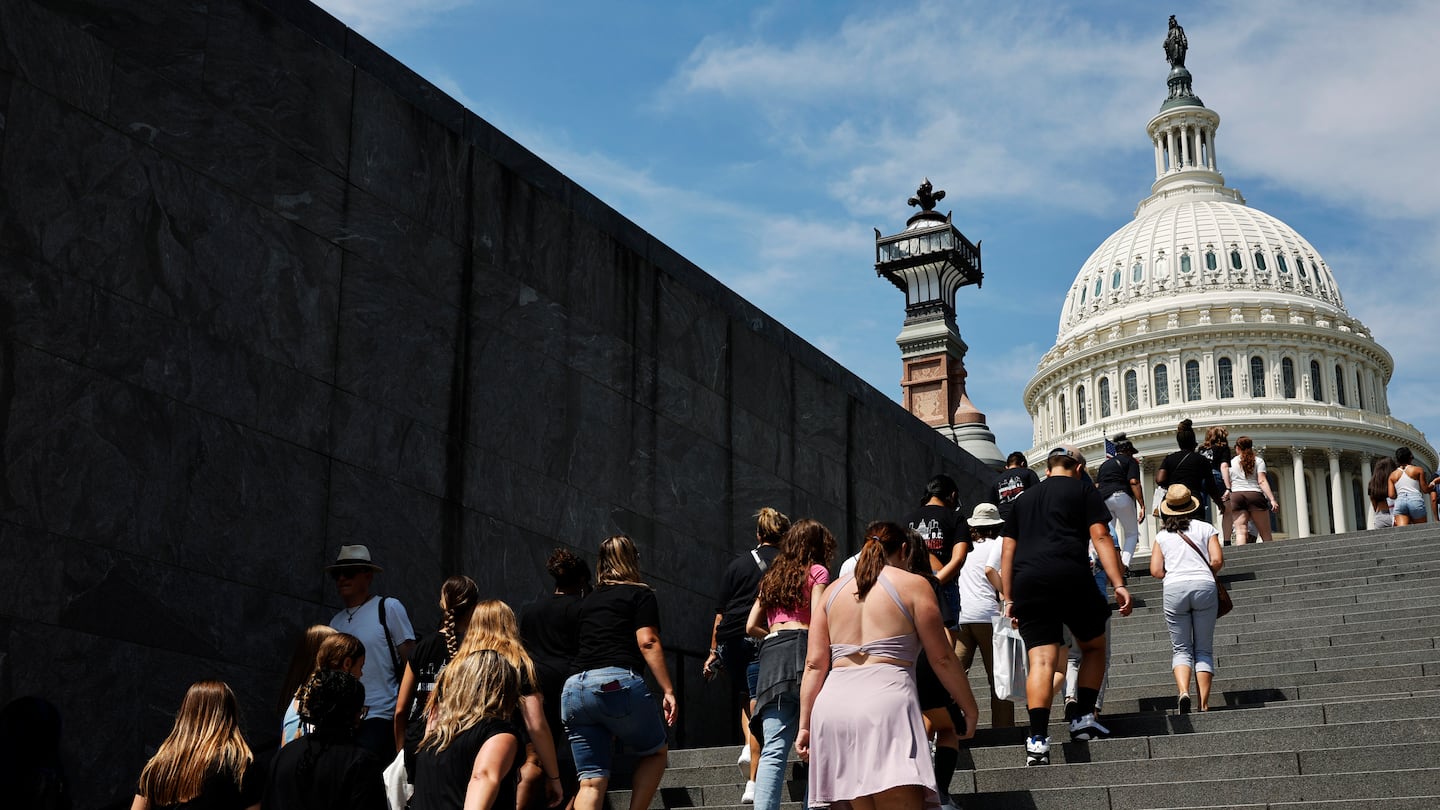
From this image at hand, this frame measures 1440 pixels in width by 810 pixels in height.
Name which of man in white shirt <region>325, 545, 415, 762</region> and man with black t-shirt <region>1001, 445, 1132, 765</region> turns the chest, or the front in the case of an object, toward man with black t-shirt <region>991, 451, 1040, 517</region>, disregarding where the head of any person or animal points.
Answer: man with black t-shirt <region>1001, 445, 1132, 765</region>

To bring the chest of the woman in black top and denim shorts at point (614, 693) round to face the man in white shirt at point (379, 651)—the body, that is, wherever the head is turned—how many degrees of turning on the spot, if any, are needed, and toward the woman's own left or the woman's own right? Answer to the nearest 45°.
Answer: approximately 135° to the woman's own left

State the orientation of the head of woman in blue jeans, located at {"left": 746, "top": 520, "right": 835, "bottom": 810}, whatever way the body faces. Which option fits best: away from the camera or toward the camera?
away from the camera

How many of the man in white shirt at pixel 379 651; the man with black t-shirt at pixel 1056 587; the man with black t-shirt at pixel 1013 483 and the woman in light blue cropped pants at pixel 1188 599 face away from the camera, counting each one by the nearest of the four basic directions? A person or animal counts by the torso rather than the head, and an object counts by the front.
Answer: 3

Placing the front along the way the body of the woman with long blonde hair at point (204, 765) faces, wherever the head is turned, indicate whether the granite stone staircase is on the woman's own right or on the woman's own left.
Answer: on the woman's own right

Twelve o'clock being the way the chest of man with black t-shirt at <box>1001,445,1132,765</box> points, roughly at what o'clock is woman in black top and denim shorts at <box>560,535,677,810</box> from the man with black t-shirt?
The woman in black top and denim shorts is roughly at 8 o'clock from the man with black t-shirt.

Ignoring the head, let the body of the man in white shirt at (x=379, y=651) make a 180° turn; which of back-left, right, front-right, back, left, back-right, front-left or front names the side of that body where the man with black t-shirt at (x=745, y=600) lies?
front-right

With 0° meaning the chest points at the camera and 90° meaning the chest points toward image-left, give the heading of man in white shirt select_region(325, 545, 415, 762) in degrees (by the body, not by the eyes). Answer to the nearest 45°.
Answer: approximately 45°

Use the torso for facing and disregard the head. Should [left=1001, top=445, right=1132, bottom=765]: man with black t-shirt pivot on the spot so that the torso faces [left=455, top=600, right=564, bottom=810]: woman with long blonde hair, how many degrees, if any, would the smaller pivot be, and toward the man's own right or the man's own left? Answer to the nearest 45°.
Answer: approximately 135° to the man's own left

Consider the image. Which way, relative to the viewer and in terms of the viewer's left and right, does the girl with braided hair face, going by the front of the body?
facing away from the viewer and to the right of the viewer

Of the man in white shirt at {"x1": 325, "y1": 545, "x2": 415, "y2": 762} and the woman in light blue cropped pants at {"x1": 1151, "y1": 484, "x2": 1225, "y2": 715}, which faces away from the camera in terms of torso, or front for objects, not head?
the woman in light blue cropped pants

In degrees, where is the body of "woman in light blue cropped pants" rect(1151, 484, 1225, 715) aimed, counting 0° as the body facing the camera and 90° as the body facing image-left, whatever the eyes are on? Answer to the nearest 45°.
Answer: approximately 180°

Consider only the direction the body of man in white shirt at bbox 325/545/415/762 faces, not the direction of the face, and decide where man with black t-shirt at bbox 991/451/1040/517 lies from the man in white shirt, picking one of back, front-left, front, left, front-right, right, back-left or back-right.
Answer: back

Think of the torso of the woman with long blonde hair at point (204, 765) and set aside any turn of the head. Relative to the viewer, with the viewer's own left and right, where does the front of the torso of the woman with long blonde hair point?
facing away from the viewer

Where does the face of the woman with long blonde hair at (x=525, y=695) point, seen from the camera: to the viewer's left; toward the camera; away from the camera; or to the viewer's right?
away from the camera

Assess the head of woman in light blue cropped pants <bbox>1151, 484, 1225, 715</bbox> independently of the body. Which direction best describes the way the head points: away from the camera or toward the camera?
away from the camera
